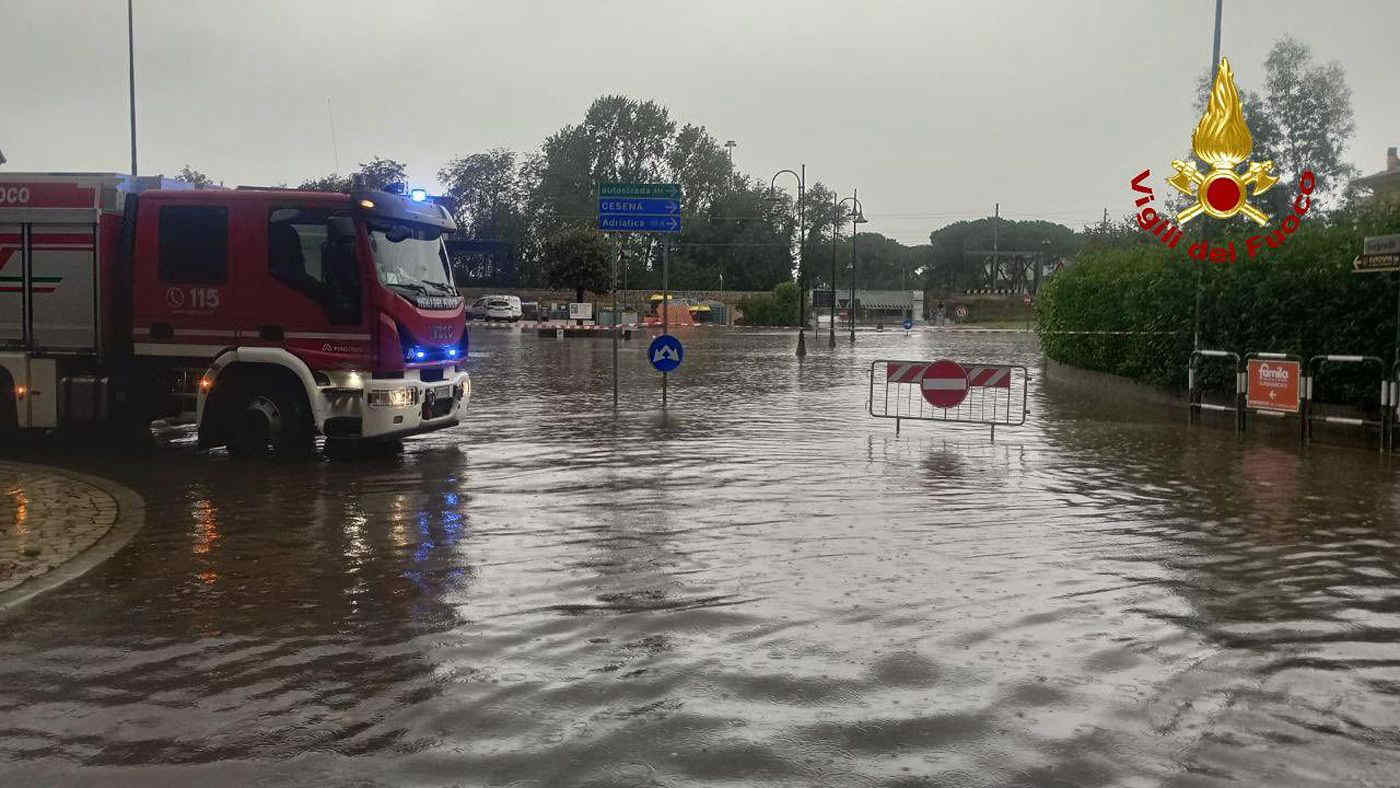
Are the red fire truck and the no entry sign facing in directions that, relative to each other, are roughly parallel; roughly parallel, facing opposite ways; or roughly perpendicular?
roughly perpendicular

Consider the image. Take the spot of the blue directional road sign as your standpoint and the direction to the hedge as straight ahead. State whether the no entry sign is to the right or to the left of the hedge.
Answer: right

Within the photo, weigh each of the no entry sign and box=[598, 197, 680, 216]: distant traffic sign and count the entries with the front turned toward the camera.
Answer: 2

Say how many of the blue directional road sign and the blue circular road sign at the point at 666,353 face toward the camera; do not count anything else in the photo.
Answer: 2

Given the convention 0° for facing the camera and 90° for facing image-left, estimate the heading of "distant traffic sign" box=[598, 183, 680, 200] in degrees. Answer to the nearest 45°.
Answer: approximately 0°

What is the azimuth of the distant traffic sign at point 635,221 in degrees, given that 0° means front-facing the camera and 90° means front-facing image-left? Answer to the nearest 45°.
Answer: approximately 0°

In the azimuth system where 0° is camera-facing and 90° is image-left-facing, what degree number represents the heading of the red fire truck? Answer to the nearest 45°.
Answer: approximately 315°

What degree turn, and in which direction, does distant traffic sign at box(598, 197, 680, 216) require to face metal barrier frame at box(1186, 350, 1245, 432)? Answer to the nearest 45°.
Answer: approximately 90° to its left
